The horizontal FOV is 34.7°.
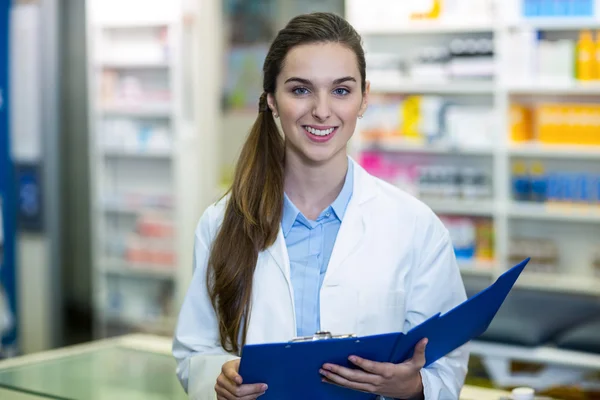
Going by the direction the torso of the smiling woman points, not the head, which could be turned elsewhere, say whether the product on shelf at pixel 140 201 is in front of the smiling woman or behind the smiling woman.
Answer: behind

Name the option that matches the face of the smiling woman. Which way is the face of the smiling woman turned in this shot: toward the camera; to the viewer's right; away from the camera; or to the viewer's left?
toward the camera

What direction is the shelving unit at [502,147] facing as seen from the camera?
toward the camera

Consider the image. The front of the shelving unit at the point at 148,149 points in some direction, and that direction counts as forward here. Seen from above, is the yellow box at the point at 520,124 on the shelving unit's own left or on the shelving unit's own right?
on the shelving unit's own left

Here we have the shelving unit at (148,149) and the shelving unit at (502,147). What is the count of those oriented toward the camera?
2

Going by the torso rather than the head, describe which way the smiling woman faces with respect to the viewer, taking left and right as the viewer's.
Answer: facing the viewer

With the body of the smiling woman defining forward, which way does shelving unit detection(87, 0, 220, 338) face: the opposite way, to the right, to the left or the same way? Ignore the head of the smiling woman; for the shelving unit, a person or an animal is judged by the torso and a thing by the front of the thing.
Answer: the same way

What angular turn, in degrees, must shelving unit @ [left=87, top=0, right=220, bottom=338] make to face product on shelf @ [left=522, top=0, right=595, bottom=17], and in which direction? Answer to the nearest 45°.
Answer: approximately 45° to its left

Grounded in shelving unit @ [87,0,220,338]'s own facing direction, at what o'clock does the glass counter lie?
The glass counter is roughly at 12 o'clock from the shelving unit.

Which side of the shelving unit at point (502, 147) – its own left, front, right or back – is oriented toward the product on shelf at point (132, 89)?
right

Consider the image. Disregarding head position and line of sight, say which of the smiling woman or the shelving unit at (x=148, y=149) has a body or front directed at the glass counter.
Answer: the shelving unit

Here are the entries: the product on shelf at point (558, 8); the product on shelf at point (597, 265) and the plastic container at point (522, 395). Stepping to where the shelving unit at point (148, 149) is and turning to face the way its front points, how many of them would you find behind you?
0

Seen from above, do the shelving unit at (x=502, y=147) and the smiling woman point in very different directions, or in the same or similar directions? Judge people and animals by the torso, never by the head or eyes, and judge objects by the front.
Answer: same or similar directions

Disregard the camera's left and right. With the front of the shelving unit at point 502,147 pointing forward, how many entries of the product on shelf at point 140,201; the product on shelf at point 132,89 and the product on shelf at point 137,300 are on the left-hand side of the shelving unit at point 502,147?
0

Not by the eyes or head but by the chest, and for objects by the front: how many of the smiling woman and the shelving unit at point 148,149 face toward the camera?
2

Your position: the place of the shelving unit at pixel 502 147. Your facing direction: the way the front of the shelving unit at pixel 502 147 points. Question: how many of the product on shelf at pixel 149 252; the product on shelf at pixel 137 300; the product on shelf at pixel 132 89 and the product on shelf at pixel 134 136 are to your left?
0

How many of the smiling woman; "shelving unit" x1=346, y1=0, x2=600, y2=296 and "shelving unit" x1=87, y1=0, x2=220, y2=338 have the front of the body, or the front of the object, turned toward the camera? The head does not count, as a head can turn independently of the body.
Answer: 3
